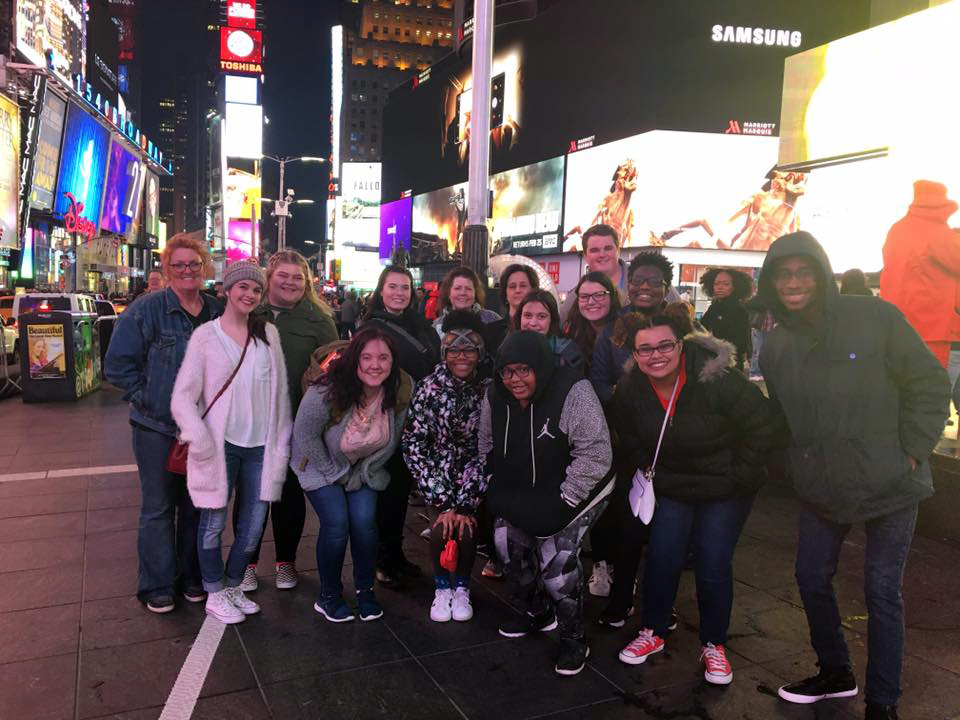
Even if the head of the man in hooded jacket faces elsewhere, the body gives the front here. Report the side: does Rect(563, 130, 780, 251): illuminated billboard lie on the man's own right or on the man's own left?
on the man's own right

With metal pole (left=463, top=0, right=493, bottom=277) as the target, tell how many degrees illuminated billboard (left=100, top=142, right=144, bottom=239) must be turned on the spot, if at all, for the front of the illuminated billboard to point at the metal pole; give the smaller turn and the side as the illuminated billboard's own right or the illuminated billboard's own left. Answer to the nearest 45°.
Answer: approximately 45° to the illuminated billboard's own right

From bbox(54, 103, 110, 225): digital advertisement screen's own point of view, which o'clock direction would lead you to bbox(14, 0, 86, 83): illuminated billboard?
The illuminated billboard is roughly at 2 o'clock from the digital advertisement screen.

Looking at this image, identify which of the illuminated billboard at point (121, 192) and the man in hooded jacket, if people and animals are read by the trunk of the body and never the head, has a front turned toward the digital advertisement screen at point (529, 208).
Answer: the illuminated billboard

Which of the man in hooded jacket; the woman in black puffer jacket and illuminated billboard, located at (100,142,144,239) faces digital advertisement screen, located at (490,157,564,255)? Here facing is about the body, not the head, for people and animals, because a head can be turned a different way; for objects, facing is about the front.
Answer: the illuminated billboard

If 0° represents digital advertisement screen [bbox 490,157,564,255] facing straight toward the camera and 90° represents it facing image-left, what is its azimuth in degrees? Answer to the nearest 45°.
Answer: approximately 45°

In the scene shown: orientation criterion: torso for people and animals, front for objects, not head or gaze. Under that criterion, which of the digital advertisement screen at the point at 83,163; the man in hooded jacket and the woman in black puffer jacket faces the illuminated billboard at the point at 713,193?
the digital advertisement screen

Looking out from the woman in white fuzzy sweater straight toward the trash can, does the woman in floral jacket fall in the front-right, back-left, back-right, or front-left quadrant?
back-right
